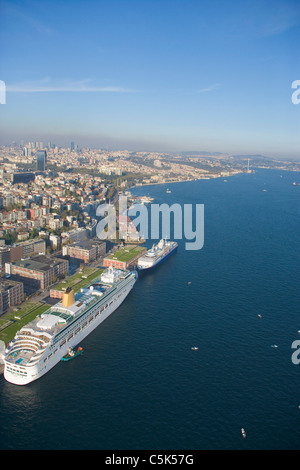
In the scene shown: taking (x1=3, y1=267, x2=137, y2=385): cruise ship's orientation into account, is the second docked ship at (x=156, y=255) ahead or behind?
ahead

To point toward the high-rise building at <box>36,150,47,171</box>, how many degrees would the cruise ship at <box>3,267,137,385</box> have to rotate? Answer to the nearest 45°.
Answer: approximately 45° to its left

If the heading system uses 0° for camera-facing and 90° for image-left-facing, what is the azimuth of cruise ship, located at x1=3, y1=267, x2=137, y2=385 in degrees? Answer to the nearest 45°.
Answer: approximately 225°
